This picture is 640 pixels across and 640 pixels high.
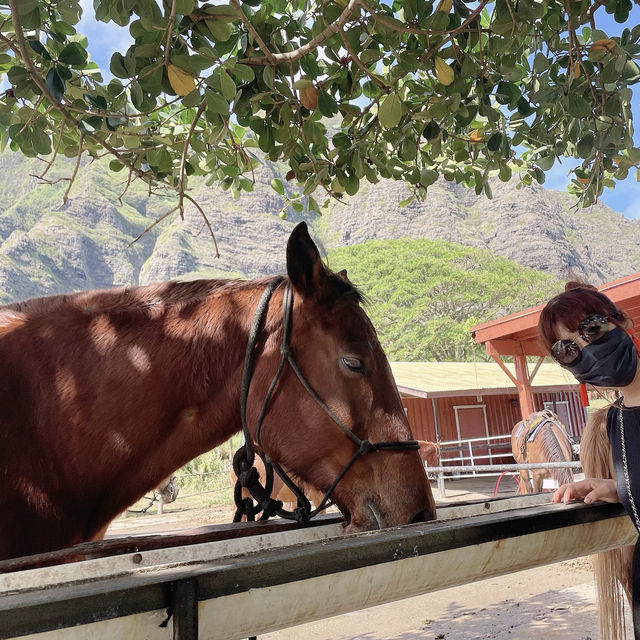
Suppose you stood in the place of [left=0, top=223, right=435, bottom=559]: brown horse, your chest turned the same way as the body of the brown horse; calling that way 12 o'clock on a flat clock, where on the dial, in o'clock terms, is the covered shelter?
The covered shelter is roughly at 10 o'clock from the brown horse.

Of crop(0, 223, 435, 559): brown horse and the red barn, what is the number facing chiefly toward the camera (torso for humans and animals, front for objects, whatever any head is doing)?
1

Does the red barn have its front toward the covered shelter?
yes

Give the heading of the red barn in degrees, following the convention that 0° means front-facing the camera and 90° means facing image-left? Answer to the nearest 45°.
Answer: approximately 0°

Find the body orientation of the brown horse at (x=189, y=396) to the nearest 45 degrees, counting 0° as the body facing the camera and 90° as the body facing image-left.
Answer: approximately 270°

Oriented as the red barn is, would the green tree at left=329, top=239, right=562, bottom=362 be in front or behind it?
behind

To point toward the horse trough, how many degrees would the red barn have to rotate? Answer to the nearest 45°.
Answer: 0° — it already faces it

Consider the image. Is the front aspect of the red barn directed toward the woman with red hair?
yes

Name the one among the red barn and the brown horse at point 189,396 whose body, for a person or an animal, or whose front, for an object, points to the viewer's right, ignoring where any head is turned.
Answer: the brown horse
